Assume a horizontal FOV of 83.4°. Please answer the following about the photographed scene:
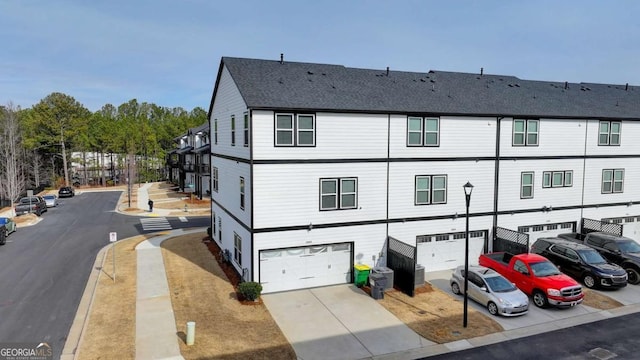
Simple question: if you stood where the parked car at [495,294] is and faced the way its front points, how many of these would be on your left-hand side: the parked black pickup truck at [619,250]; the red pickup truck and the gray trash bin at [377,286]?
2

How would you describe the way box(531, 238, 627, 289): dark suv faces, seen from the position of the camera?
facing the viewer and to the right of the viewer

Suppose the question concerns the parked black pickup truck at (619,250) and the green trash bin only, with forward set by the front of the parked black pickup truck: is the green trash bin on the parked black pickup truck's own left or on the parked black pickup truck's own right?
on the parked black pickup truck's own right

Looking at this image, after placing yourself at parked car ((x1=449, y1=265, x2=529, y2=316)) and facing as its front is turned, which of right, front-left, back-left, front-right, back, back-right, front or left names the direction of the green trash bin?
back-right

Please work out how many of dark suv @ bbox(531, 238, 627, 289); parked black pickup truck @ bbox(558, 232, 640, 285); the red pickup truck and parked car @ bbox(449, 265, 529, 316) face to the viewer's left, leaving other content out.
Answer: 0

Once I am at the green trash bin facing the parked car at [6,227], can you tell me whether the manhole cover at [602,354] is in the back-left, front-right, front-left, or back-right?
back-left

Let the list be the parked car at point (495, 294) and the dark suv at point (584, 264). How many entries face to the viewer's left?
0

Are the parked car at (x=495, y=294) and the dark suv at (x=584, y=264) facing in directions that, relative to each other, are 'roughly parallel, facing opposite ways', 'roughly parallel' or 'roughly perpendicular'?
roughly parallel

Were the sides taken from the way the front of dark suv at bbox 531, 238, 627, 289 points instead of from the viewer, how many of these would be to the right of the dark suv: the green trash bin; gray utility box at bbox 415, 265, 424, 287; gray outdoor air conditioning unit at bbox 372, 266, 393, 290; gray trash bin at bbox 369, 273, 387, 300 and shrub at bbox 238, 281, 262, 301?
5

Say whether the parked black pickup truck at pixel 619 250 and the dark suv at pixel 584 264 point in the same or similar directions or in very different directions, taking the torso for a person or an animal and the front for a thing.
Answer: same or similar directions

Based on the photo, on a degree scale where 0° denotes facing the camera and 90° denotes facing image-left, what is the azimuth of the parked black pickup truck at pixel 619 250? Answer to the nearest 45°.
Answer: approximately 315°

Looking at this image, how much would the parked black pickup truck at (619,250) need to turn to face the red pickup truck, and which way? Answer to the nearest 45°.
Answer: approximately 90° to its right

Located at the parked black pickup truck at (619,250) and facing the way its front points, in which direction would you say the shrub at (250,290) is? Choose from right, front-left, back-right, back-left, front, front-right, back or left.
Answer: right

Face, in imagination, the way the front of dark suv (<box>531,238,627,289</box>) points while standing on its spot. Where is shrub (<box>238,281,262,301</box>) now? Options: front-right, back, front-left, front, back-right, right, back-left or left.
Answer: right

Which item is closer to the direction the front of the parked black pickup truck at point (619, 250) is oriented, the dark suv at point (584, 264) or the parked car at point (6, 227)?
the dark suv

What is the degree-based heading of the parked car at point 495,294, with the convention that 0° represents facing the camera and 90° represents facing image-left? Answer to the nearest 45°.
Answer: approximately 315°
